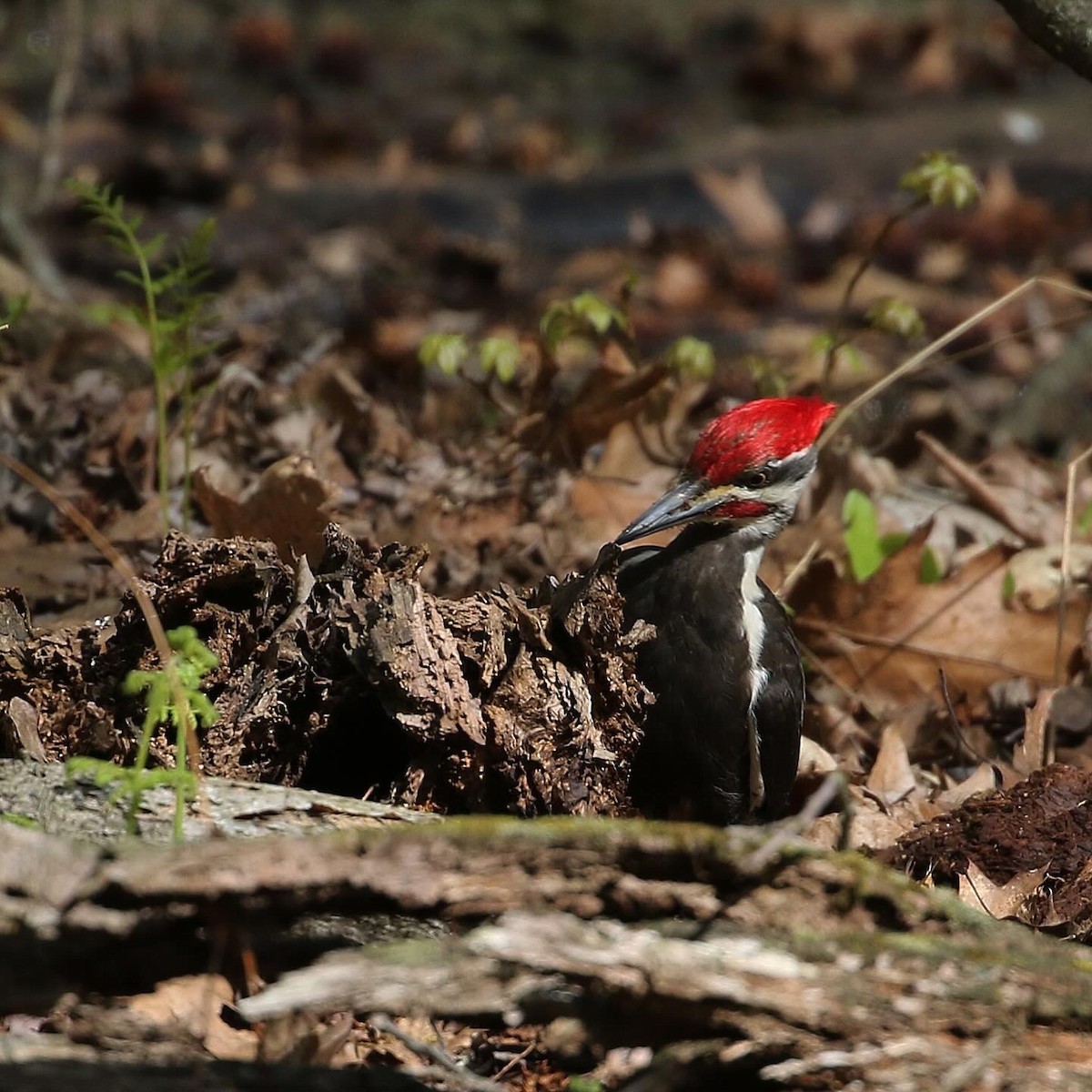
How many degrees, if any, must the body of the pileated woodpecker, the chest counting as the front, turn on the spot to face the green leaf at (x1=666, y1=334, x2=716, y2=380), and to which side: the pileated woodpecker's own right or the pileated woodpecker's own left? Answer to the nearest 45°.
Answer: approximately 135° to the pileated woodpecker's own right

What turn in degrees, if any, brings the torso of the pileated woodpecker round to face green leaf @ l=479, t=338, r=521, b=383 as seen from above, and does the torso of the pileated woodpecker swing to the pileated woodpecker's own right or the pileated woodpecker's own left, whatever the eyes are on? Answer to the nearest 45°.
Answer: approximately 90° to the pileated woodpecker's own right

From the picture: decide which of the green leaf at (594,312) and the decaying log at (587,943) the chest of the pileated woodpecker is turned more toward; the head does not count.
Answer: the decaying log

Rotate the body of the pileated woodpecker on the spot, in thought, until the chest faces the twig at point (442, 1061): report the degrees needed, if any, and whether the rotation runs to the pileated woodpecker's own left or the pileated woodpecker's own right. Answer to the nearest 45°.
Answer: approximately 45° to the pileated woodpecker's own left

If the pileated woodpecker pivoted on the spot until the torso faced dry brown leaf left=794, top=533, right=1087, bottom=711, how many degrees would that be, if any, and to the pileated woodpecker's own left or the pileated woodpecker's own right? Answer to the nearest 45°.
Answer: approximately 180°

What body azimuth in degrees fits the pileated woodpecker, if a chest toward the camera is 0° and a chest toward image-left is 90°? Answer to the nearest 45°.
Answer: approximately 45°

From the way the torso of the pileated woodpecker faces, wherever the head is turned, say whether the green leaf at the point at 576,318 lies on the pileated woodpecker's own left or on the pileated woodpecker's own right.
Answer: on the pileated woodpecker's own right

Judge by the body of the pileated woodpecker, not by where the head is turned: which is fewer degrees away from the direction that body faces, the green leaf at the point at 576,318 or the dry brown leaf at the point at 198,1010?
the dry brown leaf
